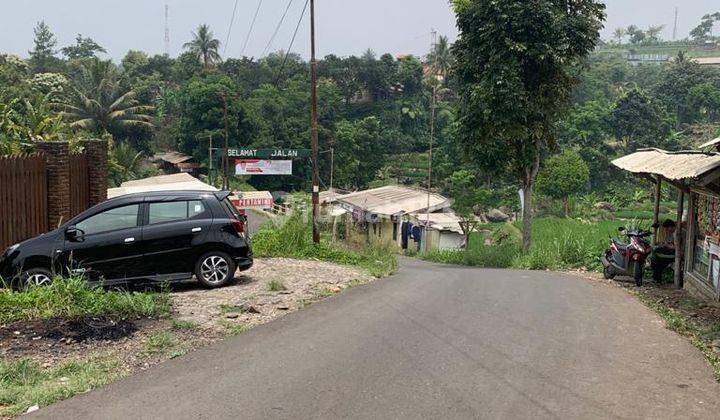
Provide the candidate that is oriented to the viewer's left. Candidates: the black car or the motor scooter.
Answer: the black car

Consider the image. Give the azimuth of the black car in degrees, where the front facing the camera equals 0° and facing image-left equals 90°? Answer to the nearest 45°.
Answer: approximately 90°

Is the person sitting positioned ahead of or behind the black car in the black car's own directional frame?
behind

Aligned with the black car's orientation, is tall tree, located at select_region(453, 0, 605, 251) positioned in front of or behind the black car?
behind

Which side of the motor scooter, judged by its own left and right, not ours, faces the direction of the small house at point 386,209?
back
